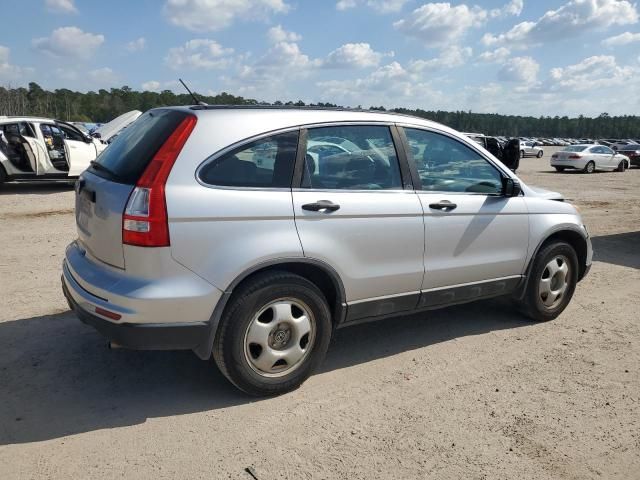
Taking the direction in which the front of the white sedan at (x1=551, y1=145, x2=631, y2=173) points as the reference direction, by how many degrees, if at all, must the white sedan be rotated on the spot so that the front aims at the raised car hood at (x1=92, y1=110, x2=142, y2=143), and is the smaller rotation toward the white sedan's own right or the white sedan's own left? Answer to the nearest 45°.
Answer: approximately 180°

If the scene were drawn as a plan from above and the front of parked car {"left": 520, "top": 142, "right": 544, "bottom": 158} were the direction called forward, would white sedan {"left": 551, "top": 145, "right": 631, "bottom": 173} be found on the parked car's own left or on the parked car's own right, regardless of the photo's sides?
on the parked car's own right

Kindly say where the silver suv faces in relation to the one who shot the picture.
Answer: facing away from the viewer and to the right of the viewer

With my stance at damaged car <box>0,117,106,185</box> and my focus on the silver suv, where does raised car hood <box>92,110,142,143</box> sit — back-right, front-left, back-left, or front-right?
back-left

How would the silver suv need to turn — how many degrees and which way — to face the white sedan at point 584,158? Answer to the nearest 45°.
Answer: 0° — it already faces it

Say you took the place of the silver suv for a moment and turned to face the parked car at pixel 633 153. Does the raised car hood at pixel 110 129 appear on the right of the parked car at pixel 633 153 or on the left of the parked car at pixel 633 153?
left

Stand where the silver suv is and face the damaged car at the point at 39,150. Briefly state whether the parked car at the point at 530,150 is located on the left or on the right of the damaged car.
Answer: right

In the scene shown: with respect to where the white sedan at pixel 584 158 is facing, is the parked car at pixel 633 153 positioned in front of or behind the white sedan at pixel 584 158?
in front

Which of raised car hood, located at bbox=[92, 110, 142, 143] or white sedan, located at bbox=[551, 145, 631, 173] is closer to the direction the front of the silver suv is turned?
the white sedan

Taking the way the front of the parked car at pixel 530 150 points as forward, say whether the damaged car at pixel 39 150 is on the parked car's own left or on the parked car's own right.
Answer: on the parked car's own right
